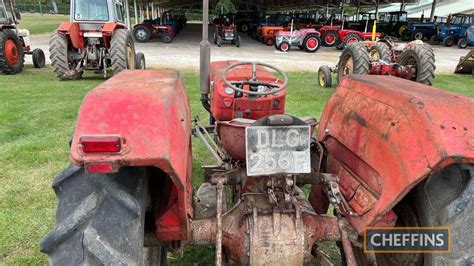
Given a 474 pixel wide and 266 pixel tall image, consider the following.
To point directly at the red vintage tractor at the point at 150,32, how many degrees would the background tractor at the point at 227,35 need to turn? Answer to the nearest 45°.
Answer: approximately 90° to its right

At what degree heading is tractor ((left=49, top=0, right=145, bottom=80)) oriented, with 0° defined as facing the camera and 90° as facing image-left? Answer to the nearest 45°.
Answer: approximately 225°

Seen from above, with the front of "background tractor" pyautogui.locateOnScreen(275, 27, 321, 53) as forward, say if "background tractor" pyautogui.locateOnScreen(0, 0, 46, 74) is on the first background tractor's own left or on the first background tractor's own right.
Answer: on the first background tractor's own left

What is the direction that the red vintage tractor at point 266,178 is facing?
away from the camera

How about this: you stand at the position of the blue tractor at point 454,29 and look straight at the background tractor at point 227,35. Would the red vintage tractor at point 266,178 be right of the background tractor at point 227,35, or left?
left

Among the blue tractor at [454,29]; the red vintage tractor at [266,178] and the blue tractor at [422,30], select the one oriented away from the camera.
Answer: the red vintage tractor

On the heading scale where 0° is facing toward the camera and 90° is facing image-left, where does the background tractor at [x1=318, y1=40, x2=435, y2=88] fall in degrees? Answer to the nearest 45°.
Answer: approximately 135°

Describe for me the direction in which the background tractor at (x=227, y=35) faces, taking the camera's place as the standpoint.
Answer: facing the viewer
